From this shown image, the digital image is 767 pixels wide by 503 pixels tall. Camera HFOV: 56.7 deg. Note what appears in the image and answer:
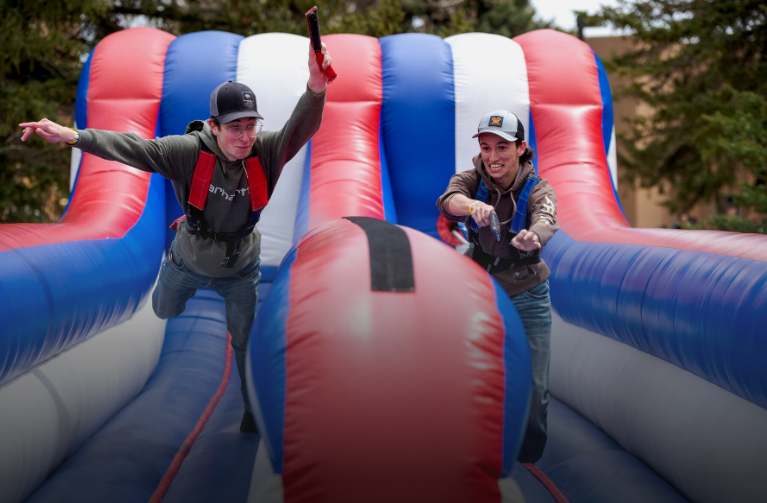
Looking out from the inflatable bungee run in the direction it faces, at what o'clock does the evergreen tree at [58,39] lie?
The evergreen tree is roughly at 5 o'clock from the inflatable bungee run.

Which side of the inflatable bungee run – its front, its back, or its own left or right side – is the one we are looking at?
front

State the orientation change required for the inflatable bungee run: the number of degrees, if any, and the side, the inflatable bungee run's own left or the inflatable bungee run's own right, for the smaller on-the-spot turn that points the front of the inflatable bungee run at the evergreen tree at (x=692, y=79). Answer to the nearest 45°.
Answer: approximately 135° to the inflatable bungee run's own left

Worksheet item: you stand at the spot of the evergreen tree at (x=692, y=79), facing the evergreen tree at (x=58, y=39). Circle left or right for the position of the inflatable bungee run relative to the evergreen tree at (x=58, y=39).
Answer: left
